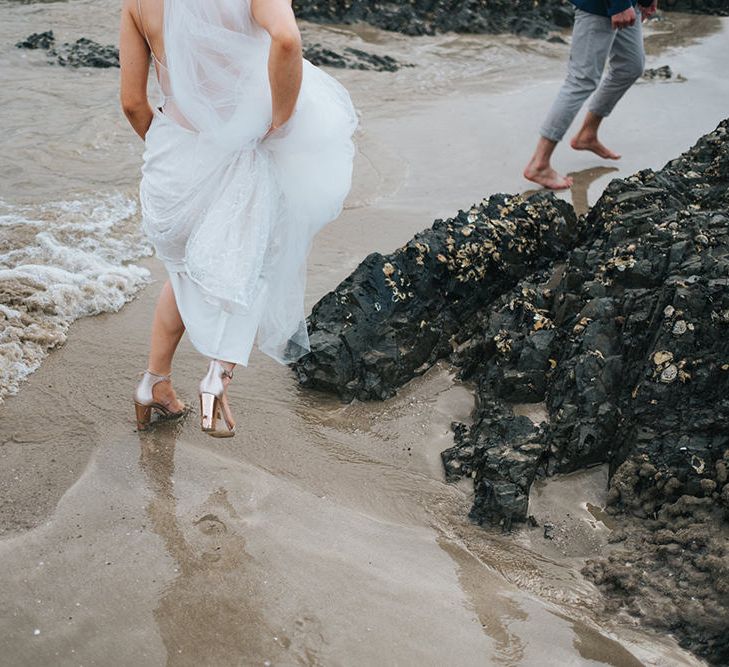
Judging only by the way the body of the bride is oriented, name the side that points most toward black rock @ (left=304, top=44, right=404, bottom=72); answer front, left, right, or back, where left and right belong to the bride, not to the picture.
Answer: front

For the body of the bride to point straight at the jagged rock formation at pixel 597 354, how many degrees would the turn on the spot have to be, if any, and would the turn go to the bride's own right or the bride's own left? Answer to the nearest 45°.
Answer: approximately 90° to the bride's own right

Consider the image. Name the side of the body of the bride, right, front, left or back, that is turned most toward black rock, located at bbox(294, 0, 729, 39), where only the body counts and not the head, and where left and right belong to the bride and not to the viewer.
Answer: front

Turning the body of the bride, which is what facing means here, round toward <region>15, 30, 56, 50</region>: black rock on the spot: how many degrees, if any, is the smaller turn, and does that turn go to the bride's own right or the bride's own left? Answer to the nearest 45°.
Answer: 0° — they already face it

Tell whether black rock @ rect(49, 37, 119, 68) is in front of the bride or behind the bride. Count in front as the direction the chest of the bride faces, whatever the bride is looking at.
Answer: in front

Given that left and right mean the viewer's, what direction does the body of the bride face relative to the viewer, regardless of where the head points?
facing away from the viewer

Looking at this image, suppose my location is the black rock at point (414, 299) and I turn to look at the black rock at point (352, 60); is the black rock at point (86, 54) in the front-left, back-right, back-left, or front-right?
front-left

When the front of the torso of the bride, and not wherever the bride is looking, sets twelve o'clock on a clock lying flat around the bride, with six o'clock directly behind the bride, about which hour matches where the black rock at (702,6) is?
The black rock is roughly at 1 o'clock from the bride.
